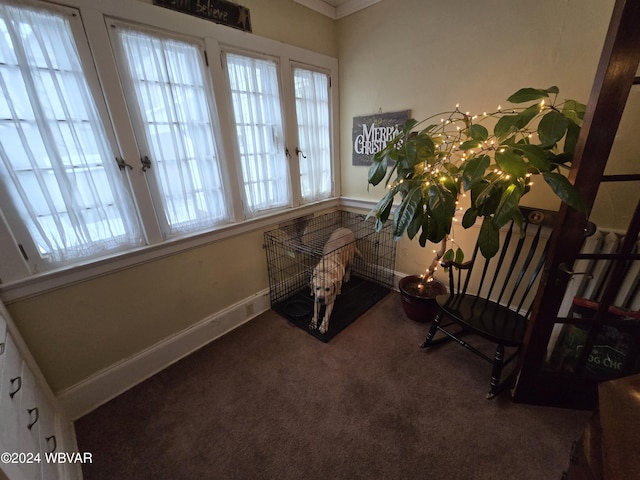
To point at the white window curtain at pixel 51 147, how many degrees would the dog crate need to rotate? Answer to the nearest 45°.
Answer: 0° — it already faces it

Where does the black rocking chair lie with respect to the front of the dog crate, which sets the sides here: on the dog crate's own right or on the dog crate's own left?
on the dog crate's own left

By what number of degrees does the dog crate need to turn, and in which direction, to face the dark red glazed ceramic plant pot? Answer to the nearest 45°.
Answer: approximately 90° to its left

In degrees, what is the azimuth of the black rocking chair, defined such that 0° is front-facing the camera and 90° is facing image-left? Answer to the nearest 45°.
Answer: approximately 45°

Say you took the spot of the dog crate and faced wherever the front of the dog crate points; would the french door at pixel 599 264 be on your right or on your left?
on your left

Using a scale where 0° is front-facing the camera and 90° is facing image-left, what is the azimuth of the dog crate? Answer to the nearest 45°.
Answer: approximately 45°
